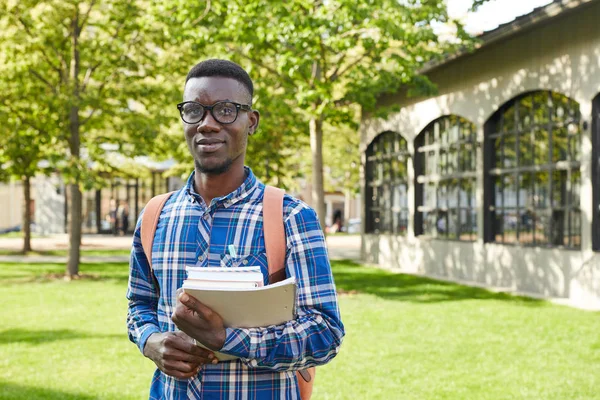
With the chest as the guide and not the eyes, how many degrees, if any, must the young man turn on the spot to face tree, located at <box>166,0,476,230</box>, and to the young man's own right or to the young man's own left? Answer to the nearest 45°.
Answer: approximately 135° to the young man's own right

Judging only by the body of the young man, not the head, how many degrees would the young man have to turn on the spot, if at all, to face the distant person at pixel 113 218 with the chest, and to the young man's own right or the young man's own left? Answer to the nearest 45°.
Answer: approximately 135° to the young man's own right

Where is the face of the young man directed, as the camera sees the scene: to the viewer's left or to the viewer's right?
to the viewer's left

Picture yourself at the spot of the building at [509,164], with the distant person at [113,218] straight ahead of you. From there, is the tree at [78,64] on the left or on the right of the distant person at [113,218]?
left

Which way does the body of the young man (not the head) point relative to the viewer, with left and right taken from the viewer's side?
facing the viewer and to the left of the viewer

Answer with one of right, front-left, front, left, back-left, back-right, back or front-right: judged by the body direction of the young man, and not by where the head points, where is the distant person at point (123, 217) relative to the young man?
back-right

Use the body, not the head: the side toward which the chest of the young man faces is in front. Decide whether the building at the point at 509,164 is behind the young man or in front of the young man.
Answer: behind

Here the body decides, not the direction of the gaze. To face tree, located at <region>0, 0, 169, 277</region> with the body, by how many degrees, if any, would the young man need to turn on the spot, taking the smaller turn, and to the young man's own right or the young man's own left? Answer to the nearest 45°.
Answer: approximately 135° to the young man's own right
